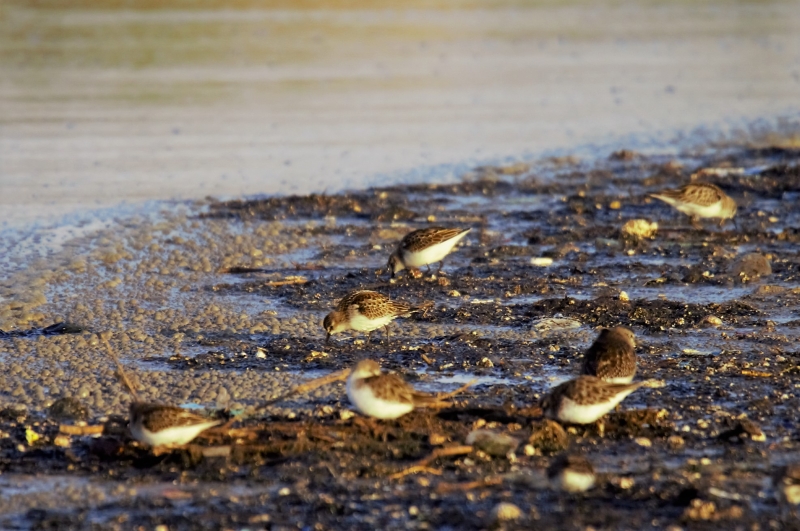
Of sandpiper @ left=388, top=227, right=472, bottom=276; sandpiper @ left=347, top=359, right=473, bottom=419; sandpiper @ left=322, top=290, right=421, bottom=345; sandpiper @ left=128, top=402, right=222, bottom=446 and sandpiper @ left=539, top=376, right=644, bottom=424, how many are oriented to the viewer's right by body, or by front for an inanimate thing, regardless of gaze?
0

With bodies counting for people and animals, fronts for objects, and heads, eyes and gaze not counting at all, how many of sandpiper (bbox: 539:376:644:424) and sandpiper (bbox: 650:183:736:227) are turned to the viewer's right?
1

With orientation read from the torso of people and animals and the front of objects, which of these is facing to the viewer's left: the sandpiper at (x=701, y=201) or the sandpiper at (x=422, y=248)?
the sandpiper at (x=422, y=248)

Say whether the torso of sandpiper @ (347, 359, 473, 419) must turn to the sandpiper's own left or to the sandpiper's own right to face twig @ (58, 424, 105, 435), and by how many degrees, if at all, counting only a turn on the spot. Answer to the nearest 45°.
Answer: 0° — it already faces it

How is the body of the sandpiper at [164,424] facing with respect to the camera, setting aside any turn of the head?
to the viewer's left

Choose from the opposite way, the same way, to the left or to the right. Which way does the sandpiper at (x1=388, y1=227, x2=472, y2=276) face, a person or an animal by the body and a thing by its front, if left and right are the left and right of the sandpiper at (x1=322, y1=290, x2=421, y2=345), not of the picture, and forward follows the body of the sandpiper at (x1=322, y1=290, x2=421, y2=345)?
the same way

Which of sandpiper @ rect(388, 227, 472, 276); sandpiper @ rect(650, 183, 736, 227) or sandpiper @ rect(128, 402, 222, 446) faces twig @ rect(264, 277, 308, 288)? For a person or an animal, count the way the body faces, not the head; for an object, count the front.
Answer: sandpiper @ rect(388, 227, 472, 276)

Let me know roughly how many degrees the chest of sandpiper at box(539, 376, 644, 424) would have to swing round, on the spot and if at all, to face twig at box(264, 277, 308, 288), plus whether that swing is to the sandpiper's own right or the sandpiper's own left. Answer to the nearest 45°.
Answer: approximately 45° to the sandpiper's own right

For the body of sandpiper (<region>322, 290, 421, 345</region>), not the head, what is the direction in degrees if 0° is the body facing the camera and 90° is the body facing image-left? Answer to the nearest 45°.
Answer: approximately 90°

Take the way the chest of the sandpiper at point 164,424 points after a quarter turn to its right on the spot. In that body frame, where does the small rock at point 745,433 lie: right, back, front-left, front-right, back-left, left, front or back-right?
right

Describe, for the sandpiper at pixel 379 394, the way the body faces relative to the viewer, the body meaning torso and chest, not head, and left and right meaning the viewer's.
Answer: facing to the left of the viewer

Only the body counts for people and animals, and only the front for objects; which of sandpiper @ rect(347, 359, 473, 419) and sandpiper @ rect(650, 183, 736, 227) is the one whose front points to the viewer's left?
sandpiper @ rect(347, 359, 473, 419)

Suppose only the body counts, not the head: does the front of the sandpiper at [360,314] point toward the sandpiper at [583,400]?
no

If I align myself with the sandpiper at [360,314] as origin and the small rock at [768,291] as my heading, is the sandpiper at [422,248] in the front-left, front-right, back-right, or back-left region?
front-left

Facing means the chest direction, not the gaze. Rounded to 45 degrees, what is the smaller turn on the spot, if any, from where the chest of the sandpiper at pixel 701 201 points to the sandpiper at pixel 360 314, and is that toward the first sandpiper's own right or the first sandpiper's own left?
approximately 135° to the first sandpiper's own right

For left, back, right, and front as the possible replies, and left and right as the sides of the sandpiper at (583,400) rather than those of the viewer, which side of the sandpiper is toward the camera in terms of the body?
left

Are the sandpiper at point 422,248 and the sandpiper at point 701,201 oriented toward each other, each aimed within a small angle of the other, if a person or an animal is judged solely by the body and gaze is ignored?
no

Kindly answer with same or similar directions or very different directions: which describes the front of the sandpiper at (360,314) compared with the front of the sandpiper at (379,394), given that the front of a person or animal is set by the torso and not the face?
same or similar directions

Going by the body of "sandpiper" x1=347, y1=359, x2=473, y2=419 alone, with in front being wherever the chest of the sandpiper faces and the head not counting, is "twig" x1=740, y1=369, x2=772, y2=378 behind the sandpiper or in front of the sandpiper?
behind

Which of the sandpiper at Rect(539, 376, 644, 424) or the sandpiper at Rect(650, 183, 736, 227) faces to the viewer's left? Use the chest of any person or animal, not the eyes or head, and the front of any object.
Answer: the sandpiper at Rect(539, 376, 644, 424)

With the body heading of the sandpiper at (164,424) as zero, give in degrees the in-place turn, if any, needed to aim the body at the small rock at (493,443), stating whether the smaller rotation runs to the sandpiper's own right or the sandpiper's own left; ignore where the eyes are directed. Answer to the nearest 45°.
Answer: approximately 180°

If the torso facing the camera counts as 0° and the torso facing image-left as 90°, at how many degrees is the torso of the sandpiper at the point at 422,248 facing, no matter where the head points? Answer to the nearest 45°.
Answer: approximately 90°

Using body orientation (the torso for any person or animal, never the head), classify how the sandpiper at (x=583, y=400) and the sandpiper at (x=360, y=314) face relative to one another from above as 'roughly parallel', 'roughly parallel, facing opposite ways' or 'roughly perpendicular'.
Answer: roughly parallel

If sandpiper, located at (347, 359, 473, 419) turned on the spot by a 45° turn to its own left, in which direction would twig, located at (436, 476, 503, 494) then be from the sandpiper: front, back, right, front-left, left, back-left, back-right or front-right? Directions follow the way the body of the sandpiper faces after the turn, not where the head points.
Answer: left

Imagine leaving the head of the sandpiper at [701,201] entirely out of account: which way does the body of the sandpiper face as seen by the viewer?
to the viewer's right

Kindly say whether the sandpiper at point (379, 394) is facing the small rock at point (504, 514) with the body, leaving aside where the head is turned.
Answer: no
